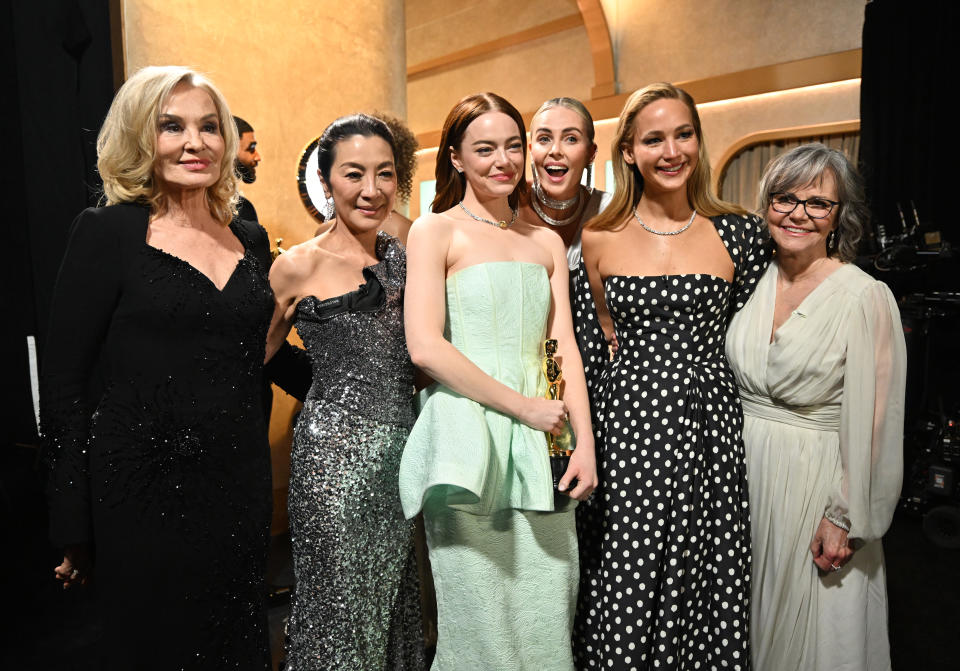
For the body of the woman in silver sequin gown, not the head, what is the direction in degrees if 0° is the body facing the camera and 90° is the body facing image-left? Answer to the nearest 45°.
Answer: approximately 315°

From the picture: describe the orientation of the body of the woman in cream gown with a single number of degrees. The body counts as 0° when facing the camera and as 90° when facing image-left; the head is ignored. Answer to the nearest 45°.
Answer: approximately 45°

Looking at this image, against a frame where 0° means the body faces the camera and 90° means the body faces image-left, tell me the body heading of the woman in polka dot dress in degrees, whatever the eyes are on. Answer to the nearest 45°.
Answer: approximately 0°

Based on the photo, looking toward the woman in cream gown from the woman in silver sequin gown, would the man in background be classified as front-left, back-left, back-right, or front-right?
back-left

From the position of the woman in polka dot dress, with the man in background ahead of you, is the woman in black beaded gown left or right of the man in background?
left
